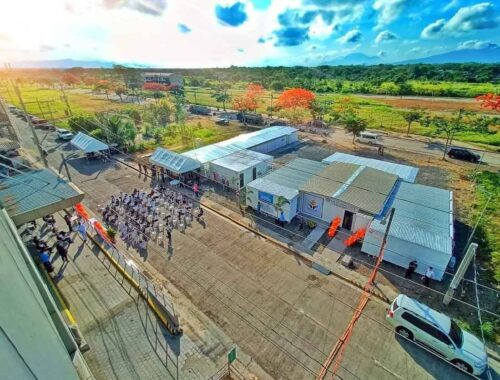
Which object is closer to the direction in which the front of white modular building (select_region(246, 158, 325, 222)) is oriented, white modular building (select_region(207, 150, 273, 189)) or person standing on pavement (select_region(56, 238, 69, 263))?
the person standing on pavement

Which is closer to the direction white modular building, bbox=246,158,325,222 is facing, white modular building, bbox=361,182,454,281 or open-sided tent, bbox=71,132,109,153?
the open-sided tent

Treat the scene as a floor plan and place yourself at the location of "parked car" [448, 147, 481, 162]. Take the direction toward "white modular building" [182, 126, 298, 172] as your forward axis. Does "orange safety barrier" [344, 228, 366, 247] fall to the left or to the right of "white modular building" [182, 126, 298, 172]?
left

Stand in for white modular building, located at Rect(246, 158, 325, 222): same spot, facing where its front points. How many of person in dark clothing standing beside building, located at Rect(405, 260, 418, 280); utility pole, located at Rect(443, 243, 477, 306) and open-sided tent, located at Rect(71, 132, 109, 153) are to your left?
2

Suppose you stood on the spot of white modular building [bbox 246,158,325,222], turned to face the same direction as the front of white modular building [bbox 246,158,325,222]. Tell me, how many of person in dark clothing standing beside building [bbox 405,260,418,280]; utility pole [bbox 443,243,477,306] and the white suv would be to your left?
3

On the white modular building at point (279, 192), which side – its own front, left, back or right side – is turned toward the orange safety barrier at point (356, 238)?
left

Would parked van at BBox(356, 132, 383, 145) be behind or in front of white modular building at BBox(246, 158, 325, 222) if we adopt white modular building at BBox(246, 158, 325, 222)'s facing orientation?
behind

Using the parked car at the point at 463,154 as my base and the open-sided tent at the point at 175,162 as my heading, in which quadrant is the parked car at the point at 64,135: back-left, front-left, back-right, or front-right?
front-right

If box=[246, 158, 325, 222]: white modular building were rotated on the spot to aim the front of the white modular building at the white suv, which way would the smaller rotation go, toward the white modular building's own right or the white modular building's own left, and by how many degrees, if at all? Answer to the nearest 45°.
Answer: approximately 90° to the white modular building's own left

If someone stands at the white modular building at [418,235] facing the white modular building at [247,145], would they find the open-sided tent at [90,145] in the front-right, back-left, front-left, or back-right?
front-left

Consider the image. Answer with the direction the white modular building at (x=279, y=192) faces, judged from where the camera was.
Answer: facing the viewer and to the left of the viewer

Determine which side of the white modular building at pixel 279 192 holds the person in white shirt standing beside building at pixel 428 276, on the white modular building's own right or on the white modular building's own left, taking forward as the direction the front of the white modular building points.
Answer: on the white modular building's own left

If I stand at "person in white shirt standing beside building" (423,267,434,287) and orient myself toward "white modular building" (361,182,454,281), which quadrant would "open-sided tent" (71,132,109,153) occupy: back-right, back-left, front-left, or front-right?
front-left

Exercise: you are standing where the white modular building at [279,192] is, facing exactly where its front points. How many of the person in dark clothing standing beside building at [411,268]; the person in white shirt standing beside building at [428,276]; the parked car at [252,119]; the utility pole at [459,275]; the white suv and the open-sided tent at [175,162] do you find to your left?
4

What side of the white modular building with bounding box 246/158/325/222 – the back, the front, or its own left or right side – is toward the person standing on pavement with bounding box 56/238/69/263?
front
